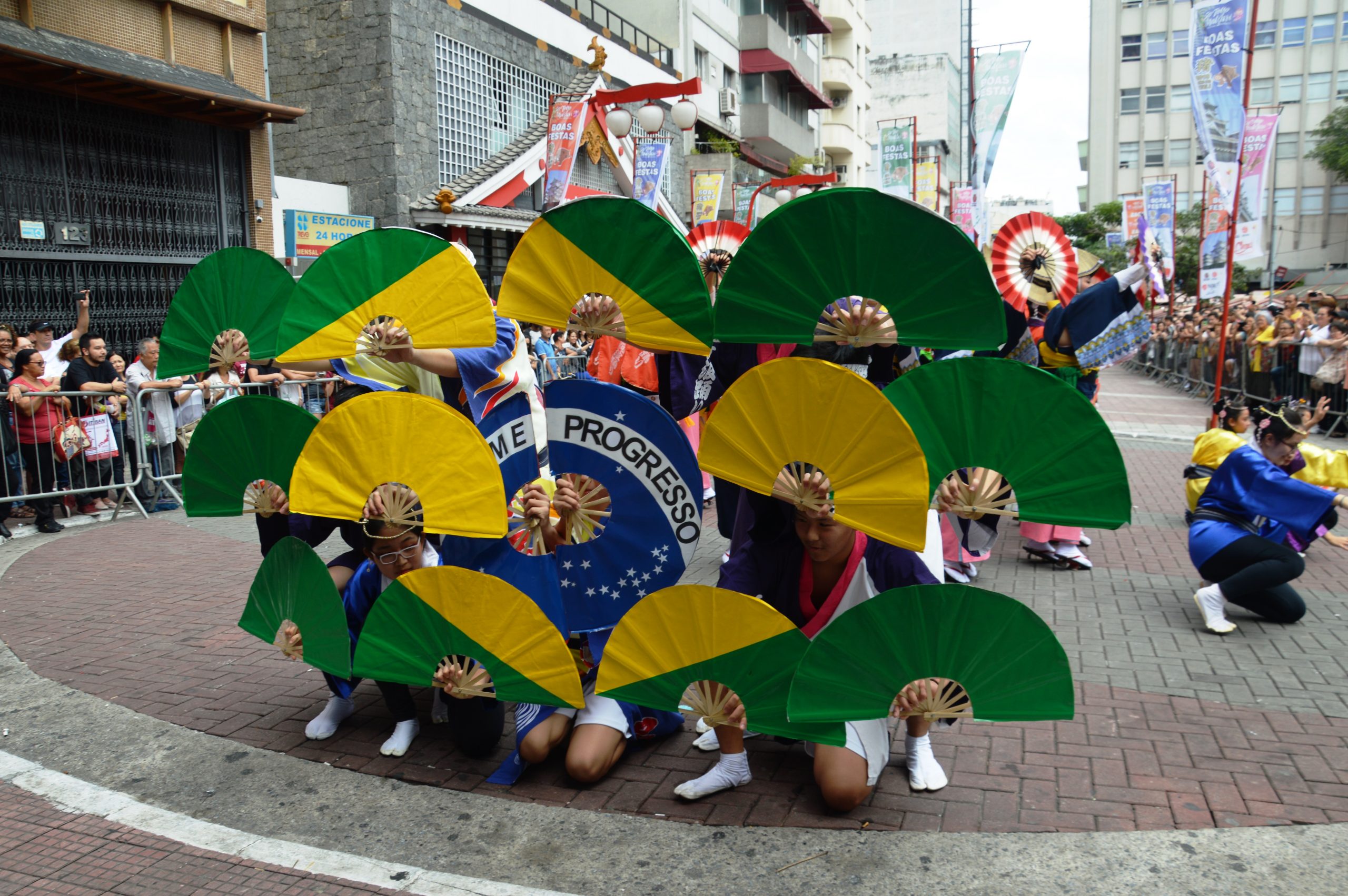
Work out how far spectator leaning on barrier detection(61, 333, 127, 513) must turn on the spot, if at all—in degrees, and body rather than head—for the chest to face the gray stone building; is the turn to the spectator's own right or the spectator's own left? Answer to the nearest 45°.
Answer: approximately 90° to the spectator's own left

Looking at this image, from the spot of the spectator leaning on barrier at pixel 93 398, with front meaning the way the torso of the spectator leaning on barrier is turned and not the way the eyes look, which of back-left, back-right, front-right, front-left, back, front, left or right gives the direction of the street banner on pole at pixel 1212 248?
front-left

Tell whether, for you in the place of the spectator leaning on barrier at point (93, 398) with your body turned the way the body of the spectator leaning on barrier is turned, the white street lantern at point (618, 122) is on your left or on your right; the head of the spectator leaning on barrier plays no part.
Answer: on your left

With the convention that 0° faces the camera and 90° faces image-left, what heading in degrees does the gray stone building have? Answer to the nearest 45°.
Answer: approximately 315°

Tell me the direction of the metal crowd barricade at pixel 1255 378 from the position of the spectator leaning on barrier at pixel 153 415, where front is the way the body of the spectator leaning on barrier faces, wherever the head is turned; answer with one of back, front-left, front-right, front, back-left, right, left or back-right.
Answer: front-left

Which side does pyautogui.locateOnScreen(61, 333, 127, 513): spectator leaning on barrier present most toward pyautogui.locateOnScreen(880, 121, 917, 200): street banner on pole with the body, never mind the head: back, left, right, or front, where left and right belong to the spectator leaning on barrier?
left

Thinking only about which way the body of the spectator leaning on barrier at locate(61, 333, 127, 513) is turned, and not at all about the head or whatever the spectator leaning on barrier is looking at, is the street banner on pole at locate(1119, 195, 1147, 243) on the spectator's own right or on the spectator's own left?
on the spectator's own left

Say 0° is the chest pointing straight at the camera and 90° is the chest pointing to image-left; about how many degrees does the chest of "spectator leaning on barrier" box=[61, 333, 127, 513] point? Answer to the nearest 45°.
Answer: approximately 315°

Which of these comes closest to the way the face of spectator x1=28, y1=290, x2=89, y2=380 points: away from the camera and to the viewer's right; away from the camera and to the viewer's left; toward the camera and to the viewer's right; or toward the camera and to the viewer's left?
toward the camera and to the viewer's right
